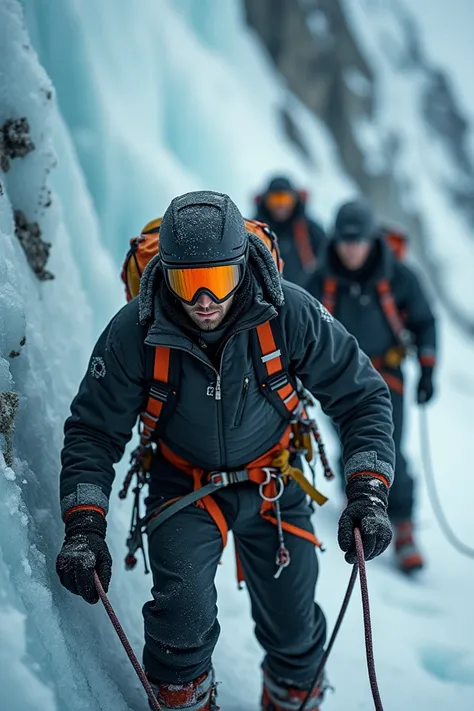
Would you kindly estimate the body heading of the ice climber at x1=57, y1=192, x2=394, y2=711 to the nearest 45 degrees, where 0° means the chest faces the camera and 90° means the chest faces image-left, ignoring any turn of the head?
approximately 0°

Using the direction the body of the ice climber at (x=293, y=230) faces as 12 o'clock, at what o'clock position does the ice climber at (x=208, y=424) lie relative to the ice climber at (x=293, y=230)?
the ice climber at (x=208, y=424) is roughly at 12 o'clock from the ice climber at (x=293, y=230).

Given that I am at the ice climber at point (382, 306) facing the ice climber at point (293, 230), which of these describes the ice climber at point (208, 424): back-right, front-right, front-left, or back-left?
back-left

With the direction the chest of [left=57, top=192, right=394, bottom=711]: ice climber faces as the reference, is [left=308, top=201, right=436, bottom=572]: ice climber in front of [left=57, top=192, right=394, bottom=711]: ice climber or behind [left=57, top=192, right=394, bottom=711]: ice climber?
behind

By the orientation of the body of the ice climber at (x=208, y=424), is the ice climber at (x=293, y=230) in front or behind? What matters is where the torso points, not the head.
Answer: behind

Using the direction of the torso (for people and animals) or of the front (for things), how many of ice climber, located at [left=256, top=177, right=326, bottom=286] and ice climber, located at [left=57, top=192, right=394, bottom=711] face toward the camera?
2

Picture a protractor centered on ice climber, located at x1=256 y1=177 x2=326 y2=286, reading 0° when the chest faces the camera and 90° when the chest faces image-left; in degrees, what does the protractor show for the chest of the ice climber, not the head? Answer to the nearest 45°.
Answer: approximately 0°
